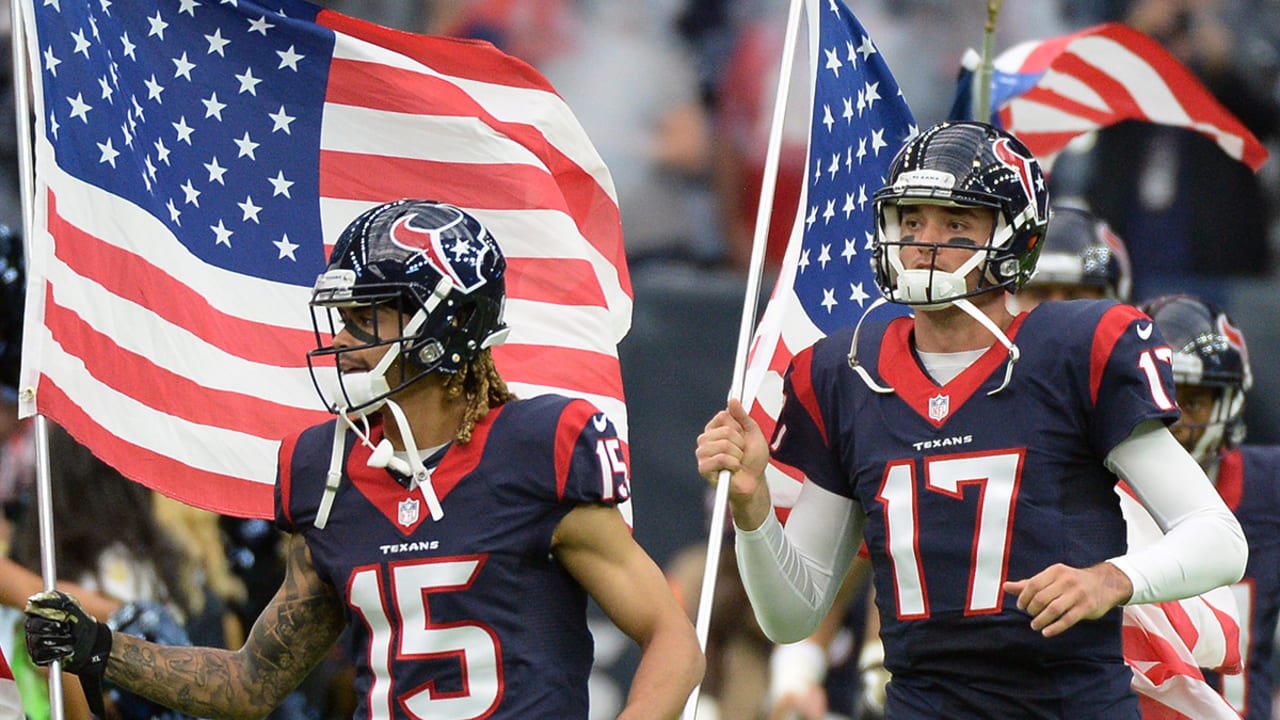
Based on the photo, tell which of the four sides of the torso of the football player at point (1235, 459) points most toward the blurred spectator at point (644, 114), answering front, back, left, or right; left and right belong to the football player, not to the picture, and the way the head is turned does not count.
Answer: back

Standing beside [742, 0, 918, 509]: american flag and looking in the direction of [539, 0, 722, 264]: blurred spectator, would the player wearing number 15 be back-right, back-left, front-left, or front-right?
back-left

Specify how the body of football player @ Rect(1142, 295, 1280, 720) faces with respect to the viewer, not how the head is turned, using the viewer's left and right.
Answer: facing the viewer and to the left of the viewer

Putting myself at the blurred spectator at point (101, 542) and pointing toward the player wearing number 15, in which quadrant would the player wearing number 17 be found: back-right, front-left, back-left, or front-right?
front-left

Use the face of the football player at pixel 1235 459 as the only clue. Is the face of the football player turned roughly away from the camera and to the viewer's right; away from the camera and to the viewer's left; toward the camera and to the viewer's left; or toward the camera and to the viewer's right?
toward the camera and to the viewer's left

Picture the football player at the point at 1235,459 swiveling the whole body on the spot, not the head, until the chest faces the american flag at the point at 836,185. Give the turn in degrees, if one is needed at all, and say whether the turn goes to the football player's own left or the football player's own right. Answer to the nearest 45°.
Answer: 0° — they already face it

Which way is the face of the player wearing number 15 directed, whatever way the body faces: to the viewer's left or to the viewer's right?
to the viewer's left

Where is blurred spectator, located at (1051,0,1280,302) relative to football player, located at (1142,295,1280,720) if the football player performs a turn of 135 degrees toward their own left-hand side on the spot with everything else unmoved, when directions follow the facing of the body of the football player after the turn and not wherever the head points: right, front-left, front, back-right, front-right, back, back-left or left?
left

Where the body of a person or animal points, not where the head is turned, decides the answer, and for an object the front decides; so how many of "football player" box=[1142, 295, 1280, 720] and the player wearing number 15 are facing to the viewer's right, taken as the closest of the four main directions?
0

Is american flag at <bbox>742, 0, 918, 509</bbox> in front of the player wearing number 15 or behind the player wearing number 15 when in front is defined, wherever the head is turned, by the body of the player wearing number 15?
behind
